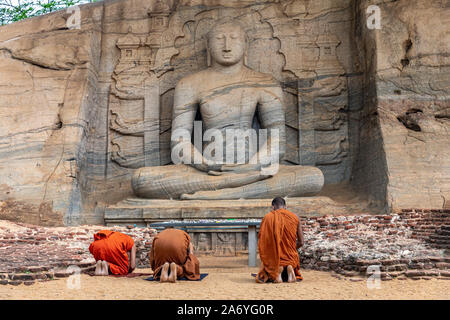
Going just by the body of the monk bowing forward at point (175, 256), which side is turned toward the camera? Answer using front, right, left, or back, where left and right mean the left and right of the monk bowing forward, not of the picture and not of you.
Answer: back

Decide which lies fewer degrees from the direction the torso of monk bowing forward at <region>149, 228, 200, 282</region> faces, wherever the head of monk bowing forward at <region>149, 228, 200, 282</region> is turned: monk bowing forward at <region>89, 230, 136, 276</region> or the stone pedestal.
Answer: the stone pedestal

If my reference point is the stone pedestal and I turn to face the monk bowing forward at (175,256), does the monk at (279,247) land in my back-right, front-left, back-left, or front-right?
front-left

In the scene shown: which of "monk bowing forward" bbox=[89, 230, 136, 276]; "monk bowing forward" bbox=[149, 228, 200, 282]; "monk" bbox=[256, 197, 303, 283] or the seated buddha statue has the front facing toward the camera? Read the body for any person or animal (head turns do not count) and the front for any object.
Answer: the seated buddha statue

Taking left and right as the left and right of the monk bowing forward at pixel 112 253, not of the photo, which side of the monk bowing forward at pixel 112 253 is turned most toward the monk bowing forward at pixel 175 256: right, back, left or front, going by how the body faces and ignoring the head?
right

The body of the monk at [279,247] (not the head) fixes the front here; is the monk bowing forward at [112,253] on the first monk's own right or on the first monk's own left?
on the first monk's own left

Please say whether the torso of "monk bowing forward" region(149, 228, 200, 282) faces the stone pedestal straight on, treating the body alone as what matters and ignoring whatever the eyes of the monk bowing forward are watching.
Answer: yes

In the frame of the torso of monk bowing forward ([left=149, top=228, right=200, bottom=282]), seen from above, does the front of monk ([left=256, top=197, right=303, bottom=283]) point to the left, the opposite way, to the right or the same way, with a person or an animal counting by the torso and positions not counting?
the same way

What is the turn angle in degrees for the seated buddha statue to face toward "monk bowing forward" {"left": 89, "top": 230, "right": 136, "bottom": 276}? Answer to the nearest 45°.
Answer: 0° — it already faces them

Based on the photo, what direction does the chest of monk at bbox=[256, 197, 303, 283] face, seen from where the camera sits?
away from the camera

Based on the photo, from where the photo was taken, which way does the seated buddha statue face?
toward the camera

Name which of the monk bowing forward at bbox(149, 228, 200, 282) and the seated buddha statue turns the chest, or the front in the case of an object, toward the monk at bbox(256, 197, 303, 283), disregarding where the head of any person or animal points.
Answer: the seated buddha statue

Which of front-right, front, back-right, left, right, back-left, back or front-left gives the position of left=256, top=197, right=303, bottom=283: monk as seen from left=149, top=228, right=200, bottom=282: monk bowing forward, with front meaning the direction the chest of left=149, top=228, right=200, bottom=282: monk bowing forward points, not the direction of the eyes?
right

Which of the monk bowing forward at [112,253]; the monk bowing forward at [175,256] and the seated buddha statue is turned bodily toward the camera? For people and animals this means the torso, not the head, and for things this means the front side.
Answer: the seated buddha statue

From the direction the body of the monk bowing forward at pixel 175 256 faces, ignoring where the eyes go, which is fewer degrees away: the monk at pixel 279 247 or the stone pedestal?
the stone pedestal

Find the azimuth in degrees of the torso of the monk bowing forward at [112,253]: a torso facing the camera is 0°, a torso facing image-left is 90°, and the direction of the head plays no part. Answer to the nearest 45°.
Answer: approximately 225°

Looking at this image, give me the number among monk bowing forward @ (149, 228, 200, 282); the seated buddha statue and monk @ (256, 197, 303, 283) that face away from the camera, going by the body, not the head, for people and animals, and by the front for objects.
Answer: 2

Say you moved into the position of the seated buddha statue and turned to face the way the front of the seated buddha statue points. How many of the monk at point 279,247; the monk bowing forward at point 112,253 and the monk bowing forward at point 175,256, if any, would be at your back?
0

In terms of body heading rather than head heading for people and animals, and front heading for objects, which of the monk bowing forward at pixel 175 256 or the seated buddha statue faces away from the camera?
the monk bowing forward
